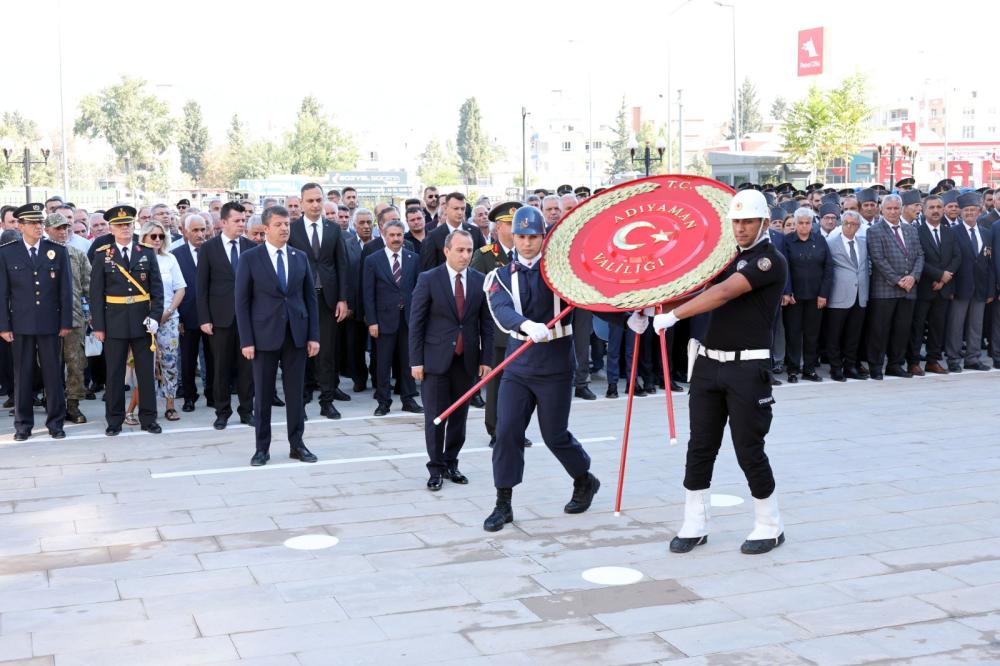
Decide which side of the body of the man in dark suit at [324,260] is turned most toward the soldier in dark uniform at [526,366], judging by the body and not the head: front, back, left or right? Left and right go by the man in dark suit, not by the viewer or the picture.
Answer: front

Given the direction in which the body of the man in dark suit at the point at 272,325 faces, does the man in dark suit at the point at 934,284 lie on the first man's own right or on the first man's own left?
on the first man's own left

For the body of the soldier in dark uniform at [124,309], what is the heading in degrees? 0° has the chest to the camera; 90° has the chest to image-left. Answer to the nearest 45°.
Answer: approximately 0°

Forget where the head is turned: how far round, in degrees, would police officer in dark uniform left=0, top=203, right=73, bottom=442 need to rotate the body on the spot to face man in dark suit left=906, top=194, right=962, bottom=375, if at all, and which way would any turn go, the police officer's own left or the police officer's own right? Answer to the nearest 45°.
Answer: approximately 90° to the police officer's own left

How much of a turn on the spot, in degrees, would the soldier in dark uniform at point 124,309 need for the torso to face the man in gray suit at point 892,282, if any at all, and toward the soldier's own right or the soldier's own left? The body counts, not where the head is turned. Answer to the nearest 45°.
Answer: approximately 90° to the soldier's own left

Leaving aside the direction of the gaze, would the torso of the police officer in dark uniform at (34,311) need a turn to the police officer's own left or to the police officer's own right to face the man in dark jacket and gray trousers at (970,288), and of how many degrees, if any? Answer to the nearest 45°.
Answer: approximately 90° to the police officer's own left

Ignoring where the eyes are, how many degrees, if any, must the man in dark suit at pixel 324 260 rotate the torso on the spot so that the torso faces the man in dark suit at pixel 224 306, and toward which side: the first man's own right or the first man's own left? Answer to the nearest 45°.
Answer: approximately 45° to the first man's own right
